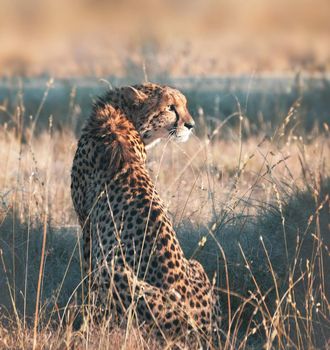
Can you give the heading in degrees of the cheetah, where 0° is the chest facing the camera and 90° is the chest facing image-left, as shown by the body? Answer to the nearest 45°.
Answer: approximately 135°
